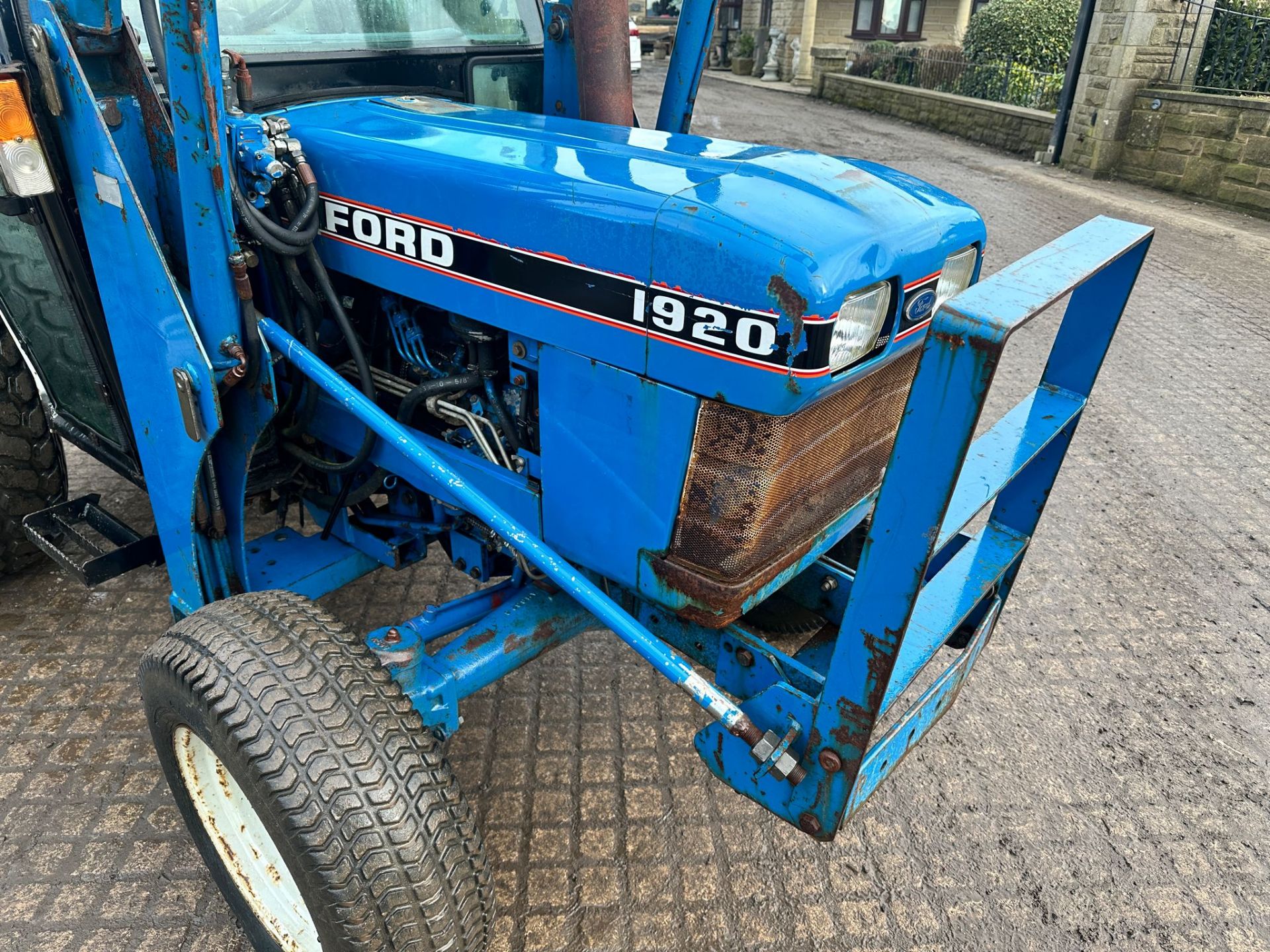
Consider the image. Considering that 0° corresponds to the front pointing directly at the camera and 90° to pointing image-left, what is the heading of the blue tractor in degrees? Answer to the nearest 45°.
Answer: approximately 315°

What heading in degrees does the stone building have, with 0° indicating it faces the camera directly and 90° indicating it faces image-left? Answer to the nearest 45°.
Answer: approximately 0°

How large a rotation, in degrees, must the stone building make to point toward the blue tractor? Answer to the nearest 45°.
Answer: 0° — it already faces it

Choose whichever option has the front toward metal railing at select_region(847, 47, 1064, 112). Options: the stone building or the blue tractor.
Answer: the stone building
